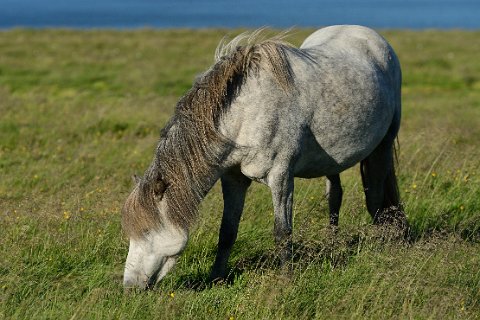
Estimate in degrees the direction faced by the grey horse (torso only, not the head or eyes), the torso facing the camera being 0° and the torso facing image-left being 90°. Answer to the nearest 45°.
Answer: approximately 45°
